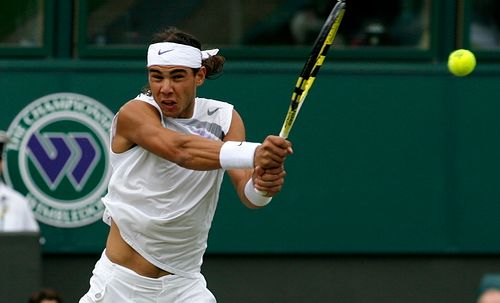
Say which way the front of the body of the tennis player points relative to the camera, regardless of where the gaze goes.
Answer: toward the camera

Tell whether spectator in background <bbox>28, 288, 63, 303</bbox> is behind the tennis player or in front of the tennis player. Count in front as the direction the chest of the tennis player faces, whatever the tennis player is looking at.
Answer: behind
